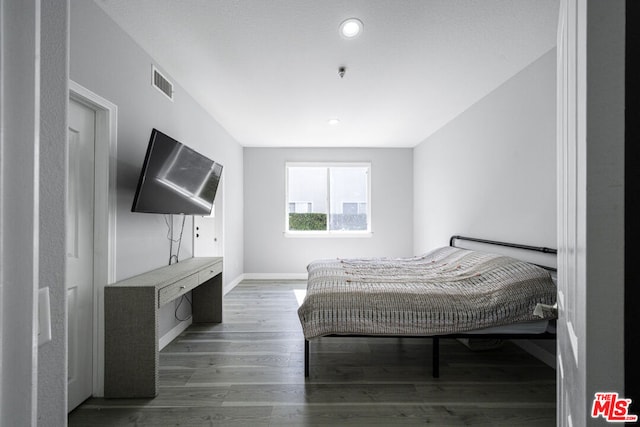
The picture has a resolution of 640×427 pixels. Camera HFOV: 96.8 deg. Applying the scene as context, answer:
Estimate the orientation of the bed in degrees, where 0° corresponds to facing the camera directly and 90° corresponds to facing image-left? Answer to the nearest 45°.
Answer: approximately 90°

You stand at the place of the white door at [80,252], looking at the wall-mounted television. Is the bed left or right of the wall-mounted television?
right

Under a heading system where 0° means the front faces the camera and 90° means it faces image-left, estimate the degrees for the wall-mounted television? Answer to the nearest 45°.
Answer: approximately 315°

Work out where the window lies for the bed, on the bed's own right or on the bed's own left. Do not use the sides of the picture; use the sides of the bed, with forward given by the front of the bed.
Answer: on the bed's own right

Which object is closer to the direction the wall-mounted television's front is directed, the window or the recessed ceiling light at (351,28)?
the recessed ceiling light

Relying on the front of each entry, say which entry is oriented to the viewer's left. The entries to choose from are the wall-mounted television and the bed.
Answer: the bed

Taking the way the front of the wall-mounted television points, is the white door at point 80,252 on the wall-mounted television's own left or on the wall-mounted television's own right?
on the wall-mounted television's own right

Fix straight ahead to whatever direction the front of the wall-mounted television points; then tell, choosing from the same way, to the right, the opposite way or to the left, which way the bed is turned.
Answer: the opposite way

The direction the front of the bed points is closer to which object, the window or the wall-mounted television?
the wall-mounted television

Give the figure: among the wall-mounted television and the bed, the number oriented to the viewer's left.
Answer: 1

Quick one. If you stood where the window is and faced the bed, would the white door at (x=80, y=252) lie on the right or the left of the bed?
right
